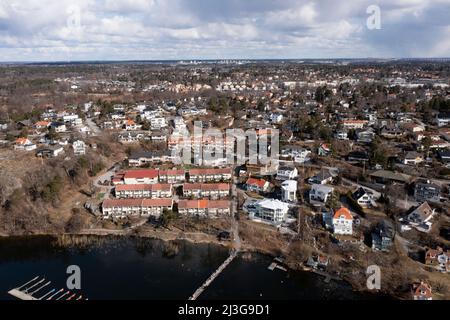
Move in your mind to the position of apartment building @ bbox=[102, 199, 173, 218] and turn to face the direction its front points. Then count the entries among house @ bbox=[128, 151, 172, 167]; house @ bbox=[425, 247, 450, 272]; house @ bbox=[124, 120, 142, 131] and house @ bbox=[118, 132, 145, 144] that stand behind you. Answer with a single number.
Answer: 3

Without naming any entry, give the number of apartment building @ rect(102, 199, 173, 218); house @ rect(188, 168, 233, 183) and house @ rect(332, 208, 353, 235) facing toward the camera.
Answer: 3

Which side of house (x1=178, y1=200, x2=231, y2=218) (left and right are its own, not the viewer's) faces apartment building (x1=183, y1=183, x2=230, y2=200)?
back

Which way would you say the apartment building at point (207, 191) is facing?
toward the camera

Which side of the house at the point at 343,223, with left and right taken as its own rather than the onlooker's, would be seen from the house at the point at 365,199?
back

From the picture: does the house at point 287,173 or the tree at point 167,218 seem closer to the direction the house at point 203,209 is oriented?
the tree

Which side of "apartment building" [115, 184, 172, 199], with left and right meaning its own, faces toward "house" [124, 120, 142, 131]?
back

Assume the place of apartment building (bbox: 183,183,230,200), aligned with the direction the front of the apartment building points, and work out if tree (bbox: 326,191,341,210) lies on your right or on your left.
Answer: on your left

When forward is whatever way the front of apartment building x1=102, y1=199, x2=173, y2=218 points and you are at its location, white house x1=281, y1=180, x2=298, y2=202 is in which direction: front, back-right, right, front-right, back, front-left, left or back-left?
left

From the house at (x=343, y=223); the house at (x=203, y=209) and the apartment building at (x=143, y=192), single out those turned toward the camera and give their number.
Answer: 3

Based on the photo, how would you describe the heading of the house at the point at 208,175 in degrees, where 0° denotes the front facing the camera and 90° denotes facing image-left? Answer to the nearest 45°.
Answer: approximately 0°

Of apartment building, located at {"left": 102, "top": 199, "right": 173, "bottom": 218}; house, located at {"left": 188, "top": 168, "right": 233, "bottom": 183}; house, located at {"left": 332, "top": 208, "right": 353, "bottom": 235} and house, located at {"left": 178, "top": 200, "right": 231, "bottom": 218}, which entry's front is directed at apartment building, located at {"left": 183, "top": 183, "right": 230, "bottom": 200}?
house, located at {"left": 188, "top": 168, "right": 233, "bottom": 183}

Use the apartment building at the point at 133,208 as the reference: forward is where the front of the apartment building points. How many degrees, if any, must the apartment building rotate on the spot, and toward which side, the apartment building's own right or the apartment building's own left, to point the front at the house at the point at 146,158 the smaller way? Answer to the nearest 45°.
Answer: approximately 180°

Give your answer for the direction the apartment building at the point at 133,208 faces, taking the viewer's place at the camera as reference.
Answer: facing the viewer
